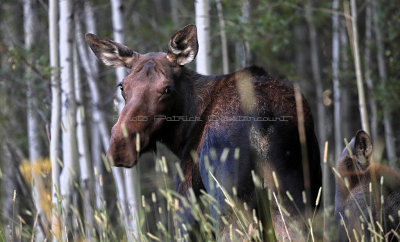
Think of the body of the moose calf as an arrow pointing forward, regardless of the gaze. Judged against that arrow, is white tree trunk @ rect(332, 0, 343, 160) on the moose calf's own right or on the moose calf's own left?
on the moose calf's own right

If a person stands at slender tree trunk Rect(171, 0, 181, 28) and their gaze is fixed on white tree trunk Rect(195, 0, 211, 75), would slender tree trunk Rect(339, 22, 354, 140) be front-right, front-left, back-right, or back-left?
front-left

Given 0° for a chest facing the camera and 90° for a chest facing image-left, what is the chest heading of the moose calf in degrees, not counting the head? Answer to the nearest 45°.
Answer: approximately 90°

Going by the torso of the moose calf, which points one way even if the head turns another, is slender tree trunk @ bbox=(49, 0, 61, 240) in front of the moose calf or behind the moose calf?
in front

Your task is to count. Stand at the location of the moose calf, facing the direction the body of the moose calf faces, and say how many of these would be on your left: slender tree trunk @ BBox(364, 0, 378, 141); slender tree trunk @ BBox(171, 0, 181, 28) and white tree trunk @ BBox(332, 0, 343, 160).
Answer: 0

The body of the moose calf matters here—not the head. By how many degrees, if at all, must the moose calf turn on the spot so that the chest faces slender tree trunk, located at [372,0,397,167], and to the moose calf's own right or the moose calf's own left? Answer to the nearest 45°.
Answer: approximately 90° to the moose calf's own right

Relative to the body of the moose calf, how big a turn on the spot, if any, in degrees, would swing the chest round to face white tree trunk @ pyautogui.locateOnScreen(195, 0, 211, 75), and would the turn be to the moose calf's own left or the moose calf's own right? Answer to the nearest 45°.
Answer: approximately 45° to the moose calf's own right

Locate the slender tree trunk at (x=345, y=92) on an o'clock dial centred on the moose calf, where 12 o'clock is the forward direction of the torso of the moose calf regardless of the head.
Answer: The slender tree trunk is roughly at 3 o'clock from the moose calf.

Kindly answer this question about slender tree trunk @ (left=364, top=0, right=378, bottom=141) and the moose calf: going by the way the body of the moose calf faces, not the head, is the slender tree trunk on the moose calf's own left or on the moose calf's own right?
on the moose calf's own right

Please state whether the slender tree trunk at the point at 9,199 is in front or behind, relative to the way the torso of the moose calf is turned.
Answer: in front

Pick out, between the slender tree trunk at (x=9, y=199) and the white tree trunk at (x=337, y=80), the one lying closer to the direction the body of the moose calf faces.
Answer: the slender tree trunk
